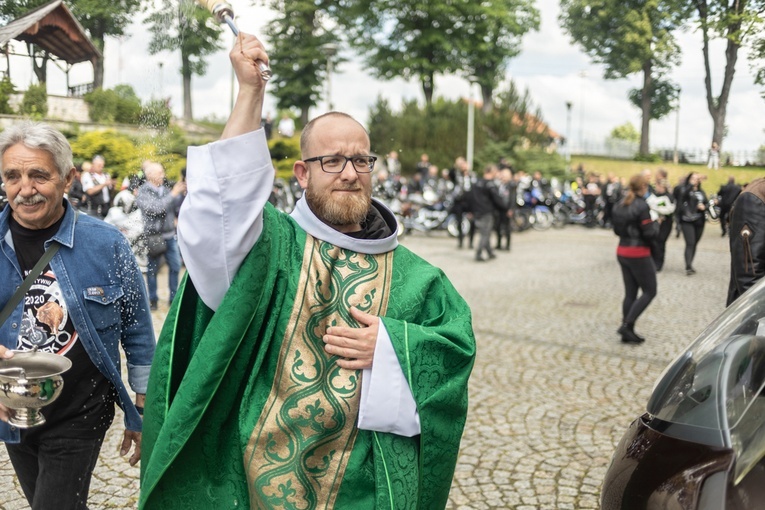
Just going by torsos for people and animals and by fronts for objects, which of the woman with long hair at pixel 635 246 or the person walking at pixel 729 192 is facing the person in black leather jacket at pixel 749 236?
the person walking

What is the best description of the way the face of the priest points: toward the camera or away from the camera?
toward the camera

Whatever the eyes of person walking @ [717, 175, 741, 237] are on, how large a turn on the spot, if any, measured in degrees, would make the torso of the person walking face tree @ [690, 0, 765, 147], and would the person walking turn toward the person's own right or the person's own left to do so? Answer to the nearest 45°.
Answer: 0° — they already face it

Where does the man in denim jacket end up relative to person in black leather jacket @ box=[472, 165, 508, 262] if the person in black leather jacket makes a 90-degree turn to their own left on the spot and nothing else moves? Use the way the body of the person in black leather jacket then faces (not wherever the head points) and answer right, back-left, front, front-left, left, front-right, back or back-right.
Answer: back

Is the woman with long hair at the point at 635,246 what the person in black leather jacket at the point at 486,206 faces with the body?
no

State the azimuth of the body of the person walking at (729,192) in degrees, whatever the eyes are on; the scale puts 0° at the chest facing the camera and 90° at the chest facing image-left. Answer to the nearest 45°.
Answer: approximately 0°
